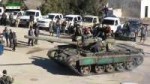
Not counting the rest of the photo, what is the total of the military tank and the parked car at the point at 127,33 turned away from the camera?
0

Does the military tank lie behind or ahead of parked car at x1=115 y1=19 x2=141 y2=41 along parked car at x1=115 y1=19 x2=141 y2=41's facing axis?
ahead

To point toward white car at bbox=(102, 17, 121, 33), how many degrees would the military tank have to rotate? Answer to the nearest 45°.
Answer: approximately 135° to its right

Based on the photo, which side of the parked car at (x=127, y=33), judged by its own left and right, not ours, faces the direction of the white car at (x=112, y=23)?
right

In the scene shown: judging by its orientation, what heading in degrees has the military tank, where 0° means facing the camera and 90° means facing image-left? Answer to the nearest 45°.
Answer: approximately 45°

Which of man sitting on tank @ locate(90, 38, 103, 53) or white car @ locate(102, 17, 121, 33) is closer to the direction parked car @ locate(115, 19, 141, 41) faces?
the man sitting on tank

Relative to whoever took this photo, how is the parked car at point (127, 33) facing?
facing the viewer and to the left of the viewer
